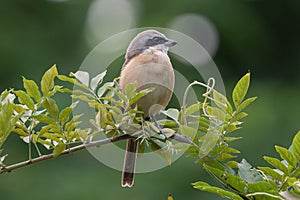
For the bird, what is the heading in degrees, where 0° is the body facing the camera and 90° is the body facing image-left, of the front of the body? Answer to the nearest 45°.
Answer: approximately 315°
